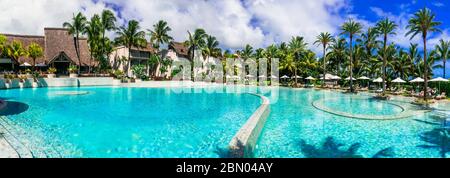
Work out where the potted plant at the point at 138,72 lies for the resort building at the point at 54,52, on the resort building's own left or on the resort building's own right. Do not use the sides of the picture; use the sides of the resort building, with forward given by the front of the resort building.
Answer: on the resort building's own left

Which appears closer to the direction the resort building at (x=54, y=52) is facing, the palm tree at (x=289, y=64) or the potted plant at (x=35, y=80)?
the potted plant

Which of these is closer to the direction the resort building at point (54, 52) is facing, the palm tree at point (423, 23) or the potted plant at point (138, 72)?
the palm tree

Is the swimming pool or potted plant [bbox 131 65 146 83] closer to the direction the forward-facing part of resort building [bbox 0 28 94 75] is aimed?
the swimming pool

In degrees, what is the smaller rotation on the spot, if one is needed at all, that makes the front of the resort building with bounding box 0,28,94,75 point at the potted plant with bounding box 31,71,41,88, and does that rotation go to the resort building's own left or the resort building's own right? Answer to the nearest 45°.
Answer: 0° — it already faces it

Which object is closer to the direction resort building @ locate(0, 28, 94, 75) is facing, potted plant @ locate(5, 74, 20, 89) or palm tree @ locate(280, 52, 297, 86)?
the potted plant

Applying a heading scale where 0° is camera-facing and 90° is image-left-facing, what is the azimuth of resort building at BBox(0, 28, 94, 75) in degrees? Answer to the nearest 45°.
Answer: approximately 0°

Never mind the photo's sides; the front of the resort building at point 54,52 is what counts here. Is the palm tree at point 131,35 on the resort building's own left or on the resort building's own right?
on the resort building's own left

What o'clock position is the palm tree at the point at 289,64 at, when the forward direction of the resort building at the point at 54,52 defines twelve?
The palm tree is roughly at 10 o'clock from the resort building.

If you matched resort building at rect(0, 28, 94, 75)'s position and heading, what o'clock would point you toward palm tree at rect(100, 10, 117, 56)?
The palm tree is roughly at 10 o'clock from the resort building.

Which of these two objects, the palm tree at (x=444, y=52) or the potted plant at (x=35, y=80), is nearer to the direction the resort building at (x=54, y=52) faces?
the potted plant

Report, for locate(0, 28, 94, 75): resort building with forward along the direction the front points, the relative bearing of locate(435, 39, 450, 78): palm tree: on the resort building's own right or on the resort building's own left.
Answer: on the resort building's own left

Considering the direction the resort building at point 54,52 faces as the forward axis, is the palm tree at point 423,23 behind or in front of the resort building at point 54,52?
in front
